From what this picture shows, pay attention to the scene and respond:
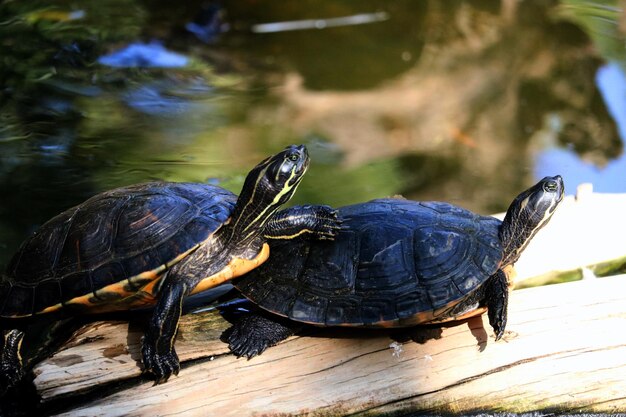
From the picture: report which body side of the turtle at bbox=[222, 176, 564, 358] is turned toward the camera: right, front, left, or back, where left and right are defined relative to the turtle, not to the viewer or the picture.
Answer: right
